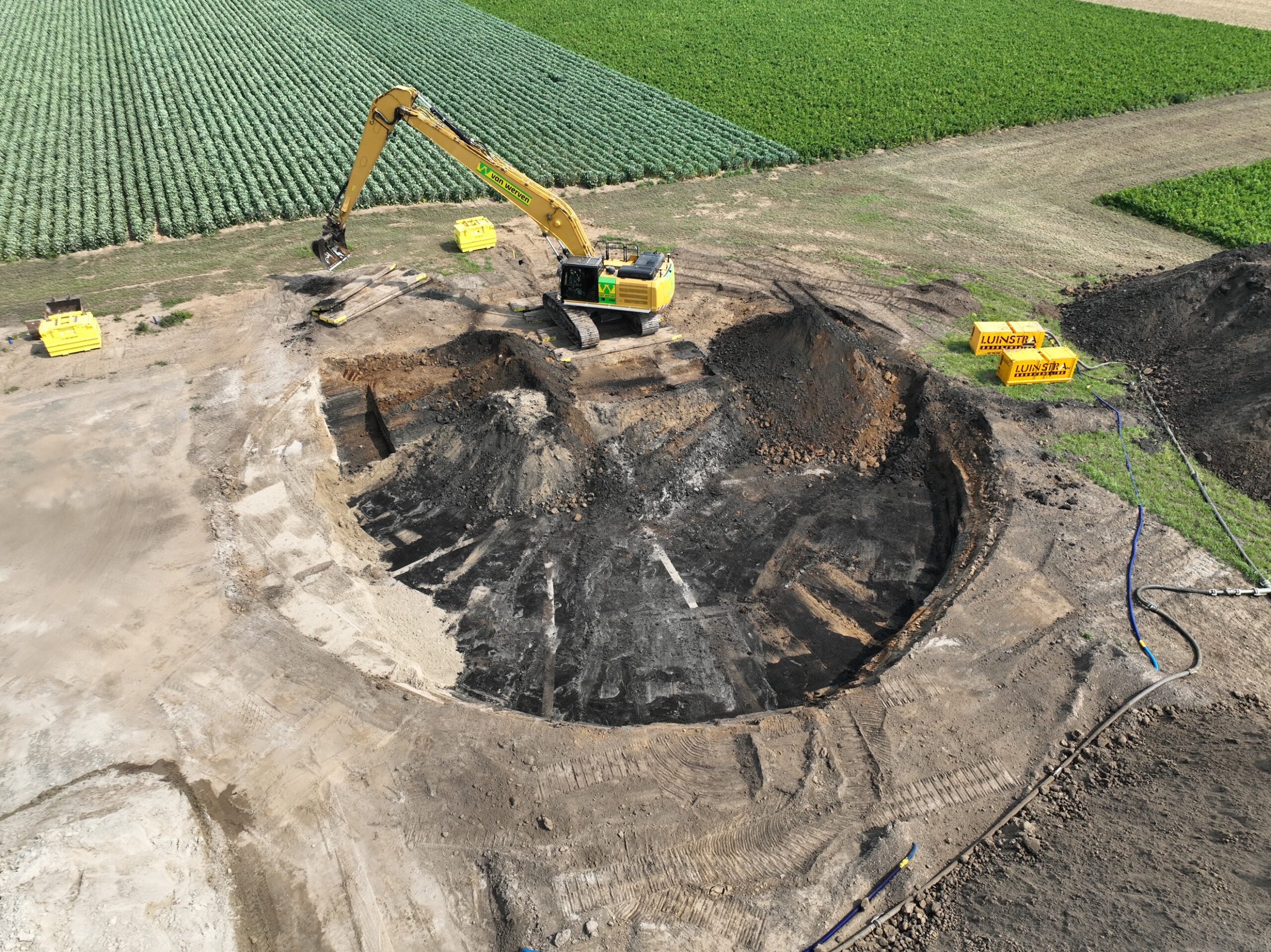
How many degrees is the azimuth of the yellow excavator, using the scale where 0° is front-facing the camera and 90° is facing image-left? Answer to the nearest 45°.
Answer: approximately 90°

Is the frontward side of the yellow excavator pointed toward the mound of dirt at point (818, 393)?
no

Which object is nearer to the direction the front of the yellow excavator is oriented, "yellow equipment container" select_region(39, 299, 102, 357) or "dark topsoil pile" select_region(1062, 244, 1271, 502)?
the yellow equipment container

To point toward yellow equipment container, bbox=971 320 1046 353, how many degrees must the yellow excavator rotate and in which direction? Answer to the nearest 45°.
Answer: approximately 180°

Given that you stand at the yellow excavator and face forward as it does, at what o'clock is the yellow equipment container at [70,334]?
The yellow equipment container is roughly at 12 o'clock from the yellow excavator.

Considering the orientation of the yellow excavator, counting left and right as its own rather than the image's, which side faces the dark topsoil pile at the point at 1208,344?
back

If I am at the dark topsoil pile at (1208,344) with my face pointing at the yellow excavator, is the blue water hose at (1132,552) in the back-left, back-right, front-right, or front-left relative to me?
front-left

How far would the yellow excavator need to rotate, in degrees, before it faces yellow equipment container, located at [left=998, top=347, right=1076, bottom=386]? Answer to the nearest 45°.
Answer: approximately 180°

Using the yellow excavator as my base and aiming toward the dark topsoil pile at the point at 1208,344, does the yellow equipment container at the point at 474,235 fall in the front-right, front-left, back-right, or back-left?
back-left

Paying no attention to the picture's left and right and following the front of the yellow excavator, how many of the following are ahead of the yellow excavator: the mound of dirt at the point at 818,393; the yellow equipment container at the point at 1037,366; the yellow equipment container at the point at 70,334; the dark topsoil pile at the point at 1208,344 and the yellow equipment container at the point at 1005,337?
1

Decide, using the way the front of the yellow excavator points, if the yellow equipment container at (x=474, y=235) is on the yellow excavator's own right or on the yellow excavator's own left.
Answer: on the yellow excavator's own right

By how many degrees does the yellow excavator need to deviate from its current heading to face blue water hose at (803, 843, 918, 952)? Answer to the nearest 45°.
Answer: approximately 90° to its left

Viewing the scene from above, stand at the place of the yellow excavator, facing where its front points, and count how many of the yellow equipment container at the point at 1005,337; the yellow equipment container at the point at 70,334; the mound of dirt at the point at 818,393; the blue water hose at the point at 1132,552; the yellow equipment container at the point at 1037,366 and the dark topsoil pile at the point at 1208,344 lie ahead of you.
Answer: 1

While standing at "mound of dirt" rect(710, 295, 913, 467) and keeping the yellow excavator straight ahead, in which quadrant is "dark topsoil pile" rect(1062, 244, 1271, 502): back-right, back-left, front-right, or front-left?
back-right

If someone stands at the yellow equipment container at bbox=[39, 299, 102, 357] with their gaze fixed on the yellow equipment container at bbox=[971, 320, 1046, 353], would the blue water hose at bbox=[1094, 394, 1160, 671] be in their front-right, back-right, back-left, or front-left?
front-right
